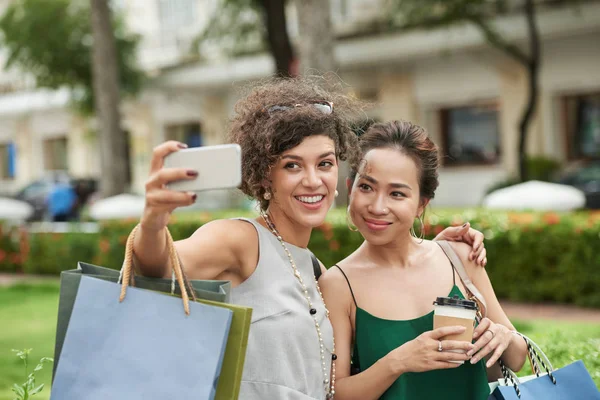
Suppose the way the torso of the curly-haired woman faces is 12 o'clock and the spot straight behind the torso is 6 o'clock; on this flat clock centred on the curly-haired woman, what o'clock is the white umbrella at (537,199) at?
The white umbrella is roughly at 8 o'clock from the curly-haired woman.

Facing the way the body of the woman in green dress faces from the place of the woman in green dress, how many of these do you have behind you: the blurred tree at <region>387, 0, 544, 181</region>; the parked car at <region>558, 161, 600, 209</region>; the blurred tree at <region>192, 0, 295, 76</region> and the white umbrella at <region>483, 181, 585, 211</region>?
4

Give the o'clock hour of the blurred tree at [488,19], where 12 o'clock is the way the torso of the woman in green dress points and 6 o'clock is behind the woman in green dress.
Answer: The blurred tree is roughly at 6 o'clock from the woman in green dress.

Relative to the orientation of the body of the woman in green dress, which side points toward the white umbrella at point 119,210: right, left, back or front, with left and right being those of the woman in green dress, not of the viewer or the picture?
back

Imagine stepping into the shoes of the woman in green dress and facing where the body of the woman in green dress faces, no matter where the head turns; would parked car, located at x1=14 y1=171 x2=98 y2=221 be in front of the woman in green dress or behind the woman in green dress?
behind

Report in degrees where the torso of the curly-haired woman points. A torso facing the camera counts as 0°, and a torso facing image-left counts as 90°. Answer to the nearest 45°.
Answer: approximately 315°

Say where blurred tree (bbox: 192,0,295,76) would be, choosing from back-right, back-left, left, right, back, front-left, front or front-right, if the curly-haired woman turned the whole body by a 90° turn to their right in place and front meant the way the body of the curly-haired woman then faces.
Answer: back-right

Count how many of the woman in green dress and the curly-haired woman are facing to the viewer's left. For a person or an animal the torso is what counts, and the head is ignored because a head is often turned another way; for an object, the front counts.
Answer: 0
